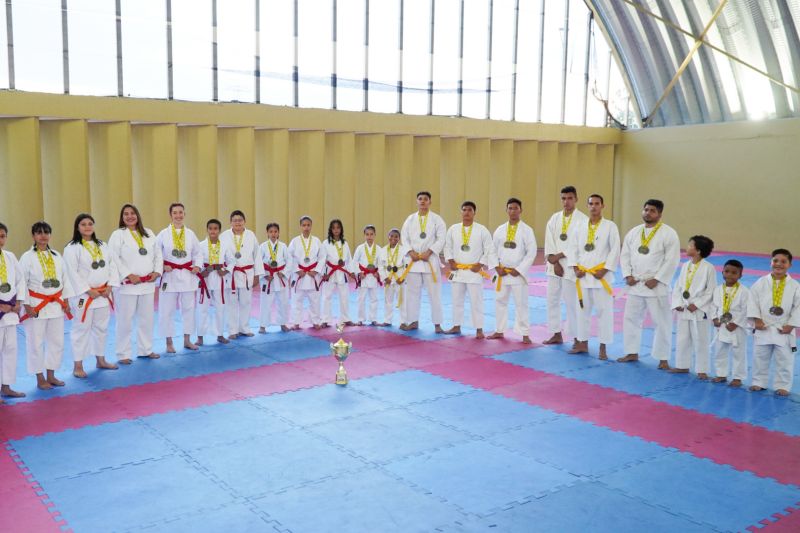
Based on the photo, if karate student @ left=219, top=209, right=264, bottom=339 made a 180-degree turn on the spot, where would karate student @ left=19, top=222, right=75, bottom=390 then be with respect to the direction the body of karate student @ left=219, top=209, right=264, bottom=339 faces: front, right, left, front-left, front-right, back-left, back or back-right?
back-left

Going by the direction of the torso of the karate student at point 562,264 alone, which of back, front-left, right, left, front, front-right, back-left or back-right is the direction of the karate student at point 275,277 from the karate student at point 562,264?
front-right

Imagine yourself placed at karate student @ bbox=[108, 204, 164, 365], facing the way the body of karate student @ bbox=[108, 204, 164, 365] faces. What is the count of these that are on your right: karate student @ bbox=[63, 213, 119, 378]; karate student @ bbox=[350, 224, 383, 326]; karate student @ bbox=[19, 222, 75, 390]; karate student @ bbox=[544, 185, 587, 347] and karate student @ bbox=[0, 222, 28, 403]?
3

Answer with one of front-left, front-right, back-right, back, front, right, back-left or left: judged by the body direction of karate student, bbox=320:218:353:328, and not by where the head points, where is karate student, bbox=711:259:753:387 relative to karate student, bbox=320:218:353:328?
front-left

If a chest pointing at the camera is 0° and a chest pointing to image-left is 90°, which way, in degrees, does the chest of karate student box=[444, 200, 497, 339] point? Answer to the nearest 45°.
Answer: approximately 0°

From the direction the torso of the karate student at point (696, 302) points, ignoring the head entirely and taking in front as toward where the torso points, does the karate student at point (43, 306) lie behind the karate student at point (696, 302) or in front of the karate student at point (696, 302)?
in front

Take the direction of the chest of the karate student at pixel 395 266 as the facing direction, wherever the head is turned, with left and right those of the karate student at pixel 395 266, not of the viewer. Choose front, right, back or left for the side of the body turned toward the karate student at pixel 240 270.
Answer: right

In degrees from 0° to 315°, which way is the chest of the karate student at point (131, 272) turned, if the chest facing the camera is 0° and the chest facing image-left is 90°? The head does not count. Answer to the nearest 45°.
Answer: approximately 315°

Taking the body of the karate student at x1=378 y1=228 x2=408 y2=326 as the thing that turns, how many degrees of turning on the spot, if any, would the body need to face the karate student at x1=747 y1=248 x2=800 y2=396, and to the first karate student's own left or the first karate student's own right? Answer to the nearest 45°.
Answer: approximately 45° to the first karate student's own left
